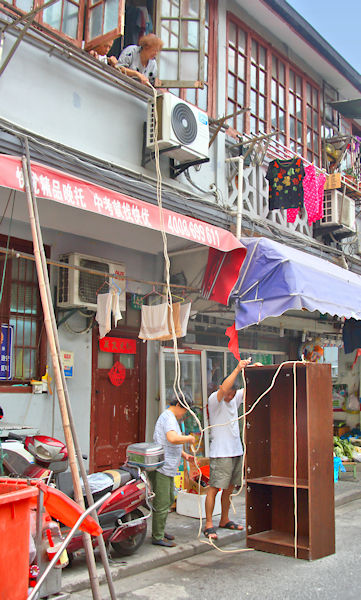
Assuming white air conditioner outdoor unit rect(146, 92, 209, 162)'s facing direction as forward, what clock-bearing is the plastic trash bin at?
The plastic trash bin is roughly at 2 o'clock from the white air conditioner outdoor unit.

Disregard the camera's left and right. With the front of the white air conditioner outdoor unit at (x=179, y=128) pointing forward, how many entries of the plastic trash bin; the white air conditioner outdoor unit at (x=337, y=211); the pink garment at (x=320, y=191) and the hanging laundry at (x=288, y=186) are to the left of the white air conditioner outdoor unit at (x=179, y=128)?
3

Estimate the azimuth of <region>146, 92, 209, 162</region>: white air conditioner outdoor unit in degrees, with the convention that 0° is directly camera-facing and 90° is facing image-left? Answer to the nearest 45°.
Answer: approximately 315°

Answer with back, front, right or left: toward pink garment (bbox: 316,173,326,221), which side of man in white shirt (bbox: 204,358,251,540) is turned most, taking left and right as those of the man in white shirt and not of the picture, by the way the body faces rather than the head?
left

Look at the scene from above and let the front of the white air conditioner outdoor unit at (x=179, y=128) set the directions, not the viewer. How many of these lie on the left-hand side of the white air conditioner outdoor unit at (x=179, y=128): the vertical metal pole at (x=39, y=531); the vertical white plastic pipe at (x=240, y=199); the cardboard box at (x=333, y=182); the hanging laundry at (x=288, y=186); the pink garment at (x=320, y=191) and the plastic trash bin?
4

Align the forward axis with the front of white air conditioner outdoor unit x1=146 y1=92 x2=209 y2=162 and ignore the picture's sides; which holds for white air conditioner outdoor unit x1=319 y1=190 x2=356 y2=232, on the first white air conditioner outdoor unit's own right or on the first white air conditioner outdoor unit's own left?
on the first white air conditioner outdoor unit's own left
